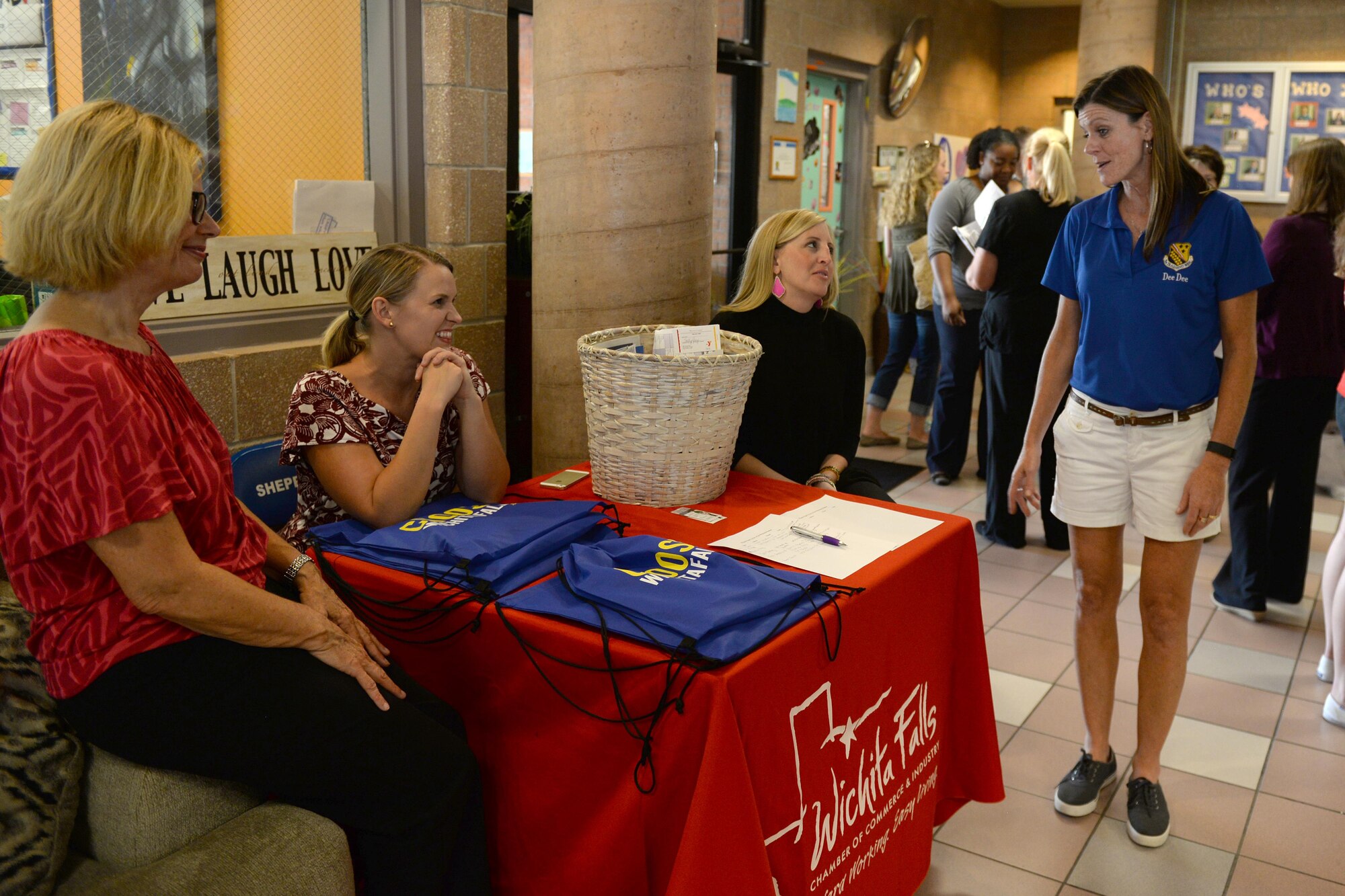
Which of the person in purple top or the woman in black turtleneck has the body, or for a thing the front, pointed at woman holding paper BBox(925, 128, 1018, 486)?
the person in purple top

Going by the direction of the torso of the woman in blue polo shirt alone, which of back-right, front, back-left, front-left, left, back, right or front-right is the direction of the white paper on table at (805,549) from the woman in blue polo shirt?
front-right

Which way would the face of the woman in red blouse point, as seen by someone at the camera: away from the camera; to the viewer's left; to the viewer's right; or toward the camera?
to the viewer's right

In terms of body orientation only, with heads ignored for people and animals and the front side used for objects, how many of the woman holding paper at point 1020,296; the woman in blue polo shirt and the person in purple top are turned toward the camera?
1

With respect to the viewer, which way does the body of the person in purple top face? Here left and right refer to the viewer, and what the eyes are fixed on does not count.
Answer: facing away from the viewer and to the left of the viewer

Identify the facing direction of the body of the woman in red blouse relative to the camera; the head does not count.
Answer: to the viewer's right

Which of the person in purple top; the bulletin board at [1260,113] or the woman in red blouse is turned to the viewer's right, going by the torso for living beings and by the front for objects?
the woman in red blouse

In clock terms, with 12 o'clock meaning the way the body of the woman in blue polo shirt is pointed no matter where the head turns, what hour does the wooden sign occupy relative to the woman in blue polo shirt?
The wooden sign is roughly at 3 o'clock from the woman in blue polo shirt.

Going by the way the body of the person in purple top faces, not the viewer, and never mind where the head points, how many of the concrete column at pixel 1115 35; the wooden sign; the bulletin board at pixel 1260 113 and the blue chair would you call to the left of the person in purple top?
2

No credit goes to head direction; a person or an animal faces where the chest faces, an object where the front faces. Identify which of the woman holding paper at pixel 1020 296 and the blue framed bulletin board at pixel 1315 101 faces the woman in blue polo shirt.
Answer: the blue framed bulletin board

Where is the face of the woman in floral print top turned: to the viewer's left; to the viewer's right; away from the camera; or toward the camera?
to the viewer's right

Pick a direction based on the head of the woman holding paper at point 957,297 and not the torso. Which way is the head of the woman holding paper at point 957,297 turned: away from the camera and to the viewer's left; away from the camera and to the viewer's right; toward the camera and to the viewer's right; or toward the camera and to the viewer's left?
toward the camera and to the viewer's right

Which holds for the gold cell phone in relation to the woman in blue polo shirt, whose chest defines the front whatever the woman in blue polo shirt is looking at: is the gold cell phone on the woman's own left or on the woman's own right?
on the woman's own right

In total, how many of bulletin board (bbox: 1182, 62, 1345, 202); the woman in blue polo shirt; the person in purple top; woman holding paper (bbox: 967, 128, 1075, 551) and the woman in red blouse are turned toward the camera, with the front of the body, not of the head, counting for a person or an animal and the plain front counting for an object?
2

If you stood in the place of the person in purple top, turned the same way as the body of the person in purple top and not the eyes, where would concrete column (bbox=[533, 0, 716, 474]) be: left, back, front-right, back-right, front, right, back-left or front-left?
left

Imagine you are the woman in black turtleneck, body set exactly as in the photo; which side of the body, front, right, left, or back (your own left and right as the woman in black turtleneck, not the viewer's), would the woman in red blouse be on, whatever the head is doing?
right
